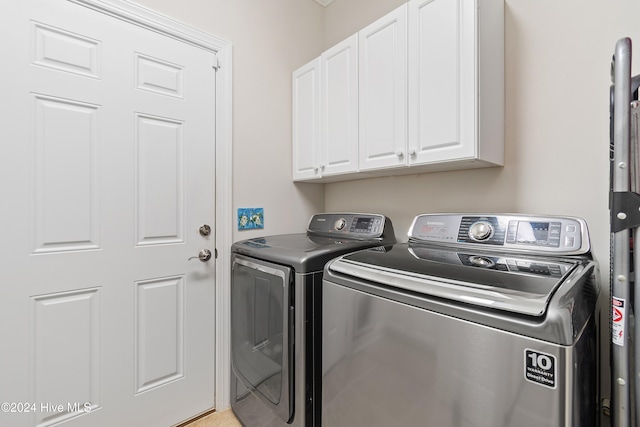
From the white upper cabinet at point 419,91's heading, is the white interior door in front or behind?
in front

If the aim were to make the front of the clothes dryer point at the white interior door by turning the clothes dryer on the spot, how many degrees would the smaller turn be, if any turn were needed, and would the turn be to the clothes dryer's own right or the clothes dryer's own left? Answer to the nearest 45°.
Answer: approximately 45° to the clothes dryer's own right

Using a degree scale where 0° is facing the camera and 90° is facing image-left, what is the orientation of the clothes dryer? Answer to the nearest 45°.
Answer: approximately 45°

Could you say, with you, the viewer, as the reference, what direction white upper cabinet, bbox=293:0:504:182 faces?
facing the viewer and to the left of the viewer

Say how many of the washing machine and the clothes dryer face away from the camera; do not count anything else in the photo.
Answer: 0

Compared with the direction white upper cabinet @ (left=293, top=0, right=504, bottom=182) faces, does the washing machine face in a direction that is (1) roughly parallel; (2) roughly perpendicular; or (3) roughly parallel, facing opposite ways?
roughly parallel
